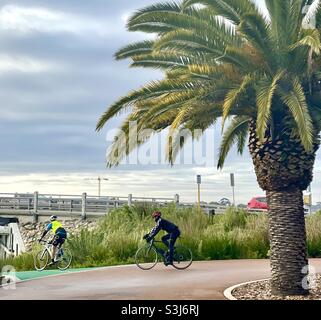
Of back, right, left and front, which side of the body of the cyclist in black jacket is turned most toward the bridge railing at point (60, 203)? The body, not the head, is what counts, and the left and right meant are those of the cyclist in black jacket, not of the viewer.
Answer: right

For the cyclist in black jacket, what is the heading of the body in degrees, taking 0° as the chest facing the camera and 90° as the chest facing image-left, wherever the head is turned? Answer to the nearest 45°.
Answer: approximately 90°

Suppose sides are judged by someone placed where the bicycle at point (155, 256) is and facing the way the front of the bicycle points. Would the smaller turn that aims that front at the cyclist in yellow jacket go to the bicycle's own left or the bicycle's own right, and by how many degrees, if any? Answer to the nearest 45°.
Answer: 0° — it already faces them

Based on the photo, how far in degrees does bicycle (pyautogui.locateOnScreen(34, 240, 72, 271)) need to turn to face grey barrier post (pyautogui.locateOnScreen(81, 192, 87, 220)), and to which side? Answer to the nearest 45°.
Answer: approximately 45° to its right

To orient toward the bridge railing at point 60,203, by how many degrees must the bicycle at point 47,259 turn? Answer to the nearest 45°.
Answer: approximately 45° to its right

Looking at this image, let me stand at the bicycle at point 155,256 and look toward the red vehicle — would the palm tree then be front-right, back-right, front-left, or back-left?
back-right

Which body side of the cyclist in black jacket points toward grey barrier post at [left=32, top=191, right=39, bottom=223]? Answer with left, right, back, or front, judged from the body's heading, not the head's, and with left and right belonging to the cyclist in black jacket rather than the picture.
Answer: right

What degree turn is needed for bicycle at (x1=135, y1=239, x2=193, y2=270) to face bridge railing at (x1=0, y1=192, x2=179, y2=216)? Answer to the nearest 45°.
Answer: approximately 90° to its right

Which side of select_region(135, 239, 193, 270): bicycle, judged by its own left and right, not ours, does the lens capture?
left
